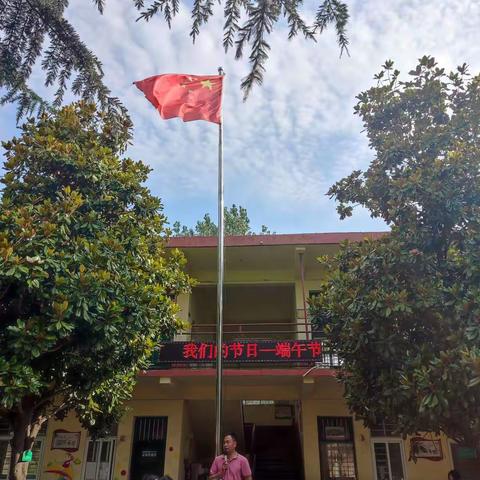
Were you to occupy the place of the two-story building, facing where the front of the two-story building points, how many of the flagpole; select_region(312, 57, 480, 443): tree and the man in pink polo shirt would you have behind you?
0

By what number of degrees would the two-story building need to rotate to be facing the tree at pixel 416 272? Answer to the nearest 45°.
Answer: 0° — it already faces it

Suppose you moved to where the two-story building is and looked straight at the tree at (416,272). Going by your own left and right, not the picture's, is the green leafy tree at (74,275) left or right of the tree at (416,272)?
right

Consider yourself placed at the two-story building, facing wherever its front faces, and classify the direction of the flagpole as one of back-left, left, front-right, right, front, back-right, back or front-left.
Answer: front

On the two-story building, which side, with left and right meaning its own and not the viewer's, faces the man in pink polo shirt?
front

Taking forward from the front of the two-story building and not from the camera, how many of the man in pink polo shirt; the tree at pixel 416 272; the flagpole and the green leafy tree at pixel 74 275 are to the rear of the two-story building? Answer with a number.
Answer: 0

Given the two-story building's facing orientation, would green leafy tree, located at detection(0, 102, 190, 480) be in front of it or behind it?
in front

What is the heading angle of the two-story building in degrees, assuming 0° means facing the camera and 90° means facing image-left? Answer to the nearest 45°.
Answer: approximately 0°

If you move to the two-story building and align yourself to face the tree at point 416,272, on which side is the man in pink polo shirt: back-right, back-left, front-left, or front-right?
front-right

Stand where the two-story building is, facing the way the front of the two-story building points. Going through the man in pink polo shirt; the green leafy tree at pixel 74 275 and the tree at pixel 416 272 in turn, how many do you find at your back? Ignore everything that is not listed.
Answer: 0

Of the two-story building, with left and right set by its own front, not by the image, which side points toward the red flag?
front
